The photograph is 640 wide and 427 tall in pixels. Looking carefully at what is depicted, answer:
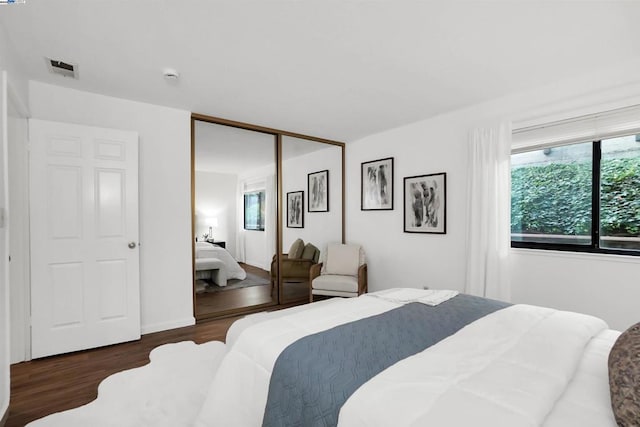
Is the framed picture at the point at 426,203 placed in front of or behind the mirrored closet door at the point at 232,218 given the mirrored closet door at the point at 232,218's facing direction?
in front

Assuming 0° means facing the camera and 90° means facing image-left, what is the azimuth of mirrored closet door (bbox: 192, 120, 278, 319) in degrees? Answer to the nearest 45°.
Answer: approximately 315°

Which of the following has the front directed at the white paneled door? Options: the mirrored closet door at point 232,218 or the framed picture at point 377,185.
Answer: the framed picture

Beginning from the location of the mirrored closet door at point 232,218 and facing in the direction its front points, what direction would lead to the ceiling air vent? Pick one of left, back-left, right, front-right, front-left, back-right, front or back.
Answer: right

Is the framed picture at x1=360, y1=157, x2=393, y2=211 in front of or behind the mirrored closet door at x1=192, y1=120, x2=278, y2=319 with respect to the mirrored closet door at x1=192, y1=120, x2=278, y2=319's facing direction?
in front

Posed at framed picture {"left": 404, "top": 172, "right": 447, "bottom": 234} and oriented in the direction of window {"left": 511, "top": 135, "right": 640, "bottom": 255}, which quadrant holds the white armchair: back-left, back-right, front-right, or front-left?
back-right

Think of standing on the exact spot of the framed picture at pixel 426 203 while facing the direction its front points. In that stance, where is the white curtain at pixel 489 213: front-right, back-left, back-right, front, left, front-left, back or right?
left

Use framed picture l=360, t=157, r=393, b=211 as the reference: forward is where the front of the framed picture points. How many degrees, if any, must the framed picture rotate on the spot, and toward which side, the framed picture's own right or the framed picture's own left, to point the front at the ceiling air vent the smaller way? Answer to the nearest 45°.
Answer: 0° — it already faces it

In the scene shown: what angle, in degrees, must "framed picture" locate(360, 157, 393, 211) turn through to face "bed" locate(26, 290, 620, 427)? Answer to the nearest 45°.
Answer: approximately 45° to its left

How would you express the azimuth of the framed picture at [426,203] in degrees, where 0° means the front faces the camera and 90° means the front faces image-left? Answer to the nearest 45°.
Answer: approximately 45°

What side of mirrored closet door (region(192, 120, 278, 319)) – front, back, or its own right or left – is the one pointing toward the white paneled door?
right
